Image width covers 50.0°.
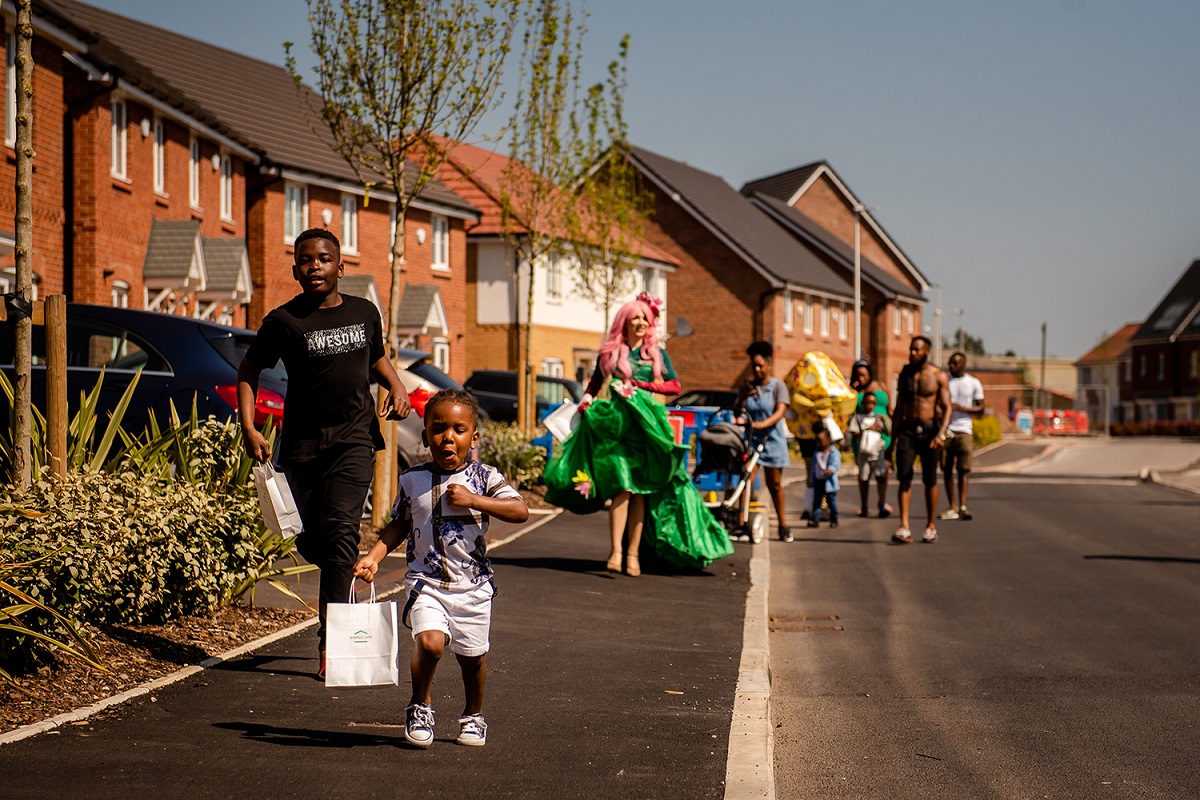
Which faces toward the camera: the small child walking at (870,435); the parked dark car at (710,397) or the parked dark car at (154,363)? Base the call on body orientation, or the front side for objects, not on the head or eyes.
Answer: the small child walking

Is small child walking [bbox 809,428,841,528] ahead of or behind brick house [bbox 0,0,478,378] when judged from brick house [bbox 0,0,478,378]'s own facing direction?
ahead

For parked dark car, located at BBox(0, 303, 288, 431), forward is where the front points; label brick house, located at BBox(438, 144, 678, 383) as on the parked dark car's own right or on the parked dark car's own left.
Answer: on the parked dark car's own right

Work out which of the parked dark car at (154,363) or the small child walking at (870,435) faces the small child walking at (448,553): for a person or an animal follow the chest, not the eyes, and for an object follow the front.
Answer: the small child walking at (870,435)

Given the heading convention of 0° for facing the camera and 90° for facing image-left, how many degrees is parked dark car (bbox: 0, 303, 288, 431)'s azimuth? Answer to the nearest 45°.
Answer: approximately 135°

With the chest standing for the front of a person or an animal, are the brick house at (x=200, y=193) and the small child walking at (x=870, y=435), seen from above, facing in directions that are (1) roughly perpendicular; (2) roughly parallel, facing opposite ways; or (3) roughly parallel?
roughly perpendicular

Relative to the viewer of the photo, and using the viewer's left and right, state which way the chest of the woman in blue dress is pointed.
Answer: facing the viewer and to the left of the viewer

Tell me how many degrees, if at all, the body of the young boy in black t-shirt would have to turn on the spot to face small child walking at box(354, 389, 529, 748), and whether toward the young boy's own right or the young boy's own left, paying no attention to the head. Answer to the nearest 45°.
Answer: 0° — they already face them

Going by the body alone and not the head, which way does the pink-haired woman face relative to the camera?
toward the camera

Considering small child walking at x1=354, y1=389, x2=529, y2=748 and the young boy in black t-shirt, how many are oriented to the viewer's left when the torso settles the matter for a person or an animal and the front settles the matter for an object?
0

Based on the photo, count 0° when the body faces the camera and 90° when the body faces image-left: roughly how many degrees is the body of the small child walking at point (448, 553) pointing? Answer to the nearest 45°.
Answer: approximately 0°

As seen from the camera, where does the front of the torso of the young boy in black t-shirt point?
toward the camera
